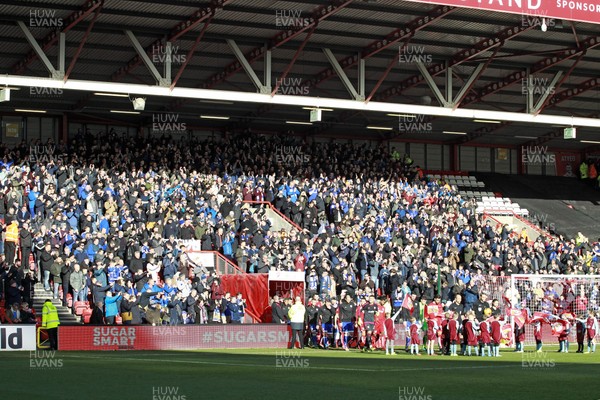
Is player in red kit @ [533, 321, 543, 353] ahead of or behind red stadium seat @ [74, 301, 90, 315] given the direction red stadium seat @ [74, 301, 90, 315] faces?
ahead

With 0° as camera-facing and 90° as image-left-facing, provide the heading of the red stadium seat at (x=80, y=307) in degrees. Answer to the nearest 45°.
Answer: approximately 315°

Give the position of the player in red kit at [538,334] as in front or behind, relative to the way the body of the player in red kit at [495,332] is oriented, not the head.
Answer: in front
